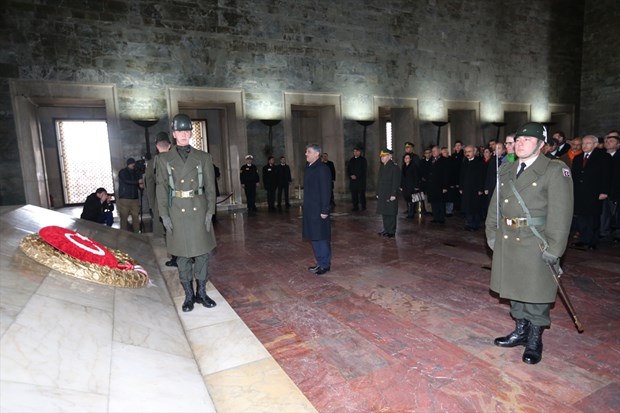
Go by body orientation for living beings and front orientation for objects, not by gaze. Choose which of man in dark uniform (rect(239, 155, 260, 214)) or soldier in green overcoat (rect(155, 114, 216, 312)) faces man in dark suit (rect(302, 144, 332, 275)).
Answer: man in dark uniform (rect(239, 155, 260, 214))

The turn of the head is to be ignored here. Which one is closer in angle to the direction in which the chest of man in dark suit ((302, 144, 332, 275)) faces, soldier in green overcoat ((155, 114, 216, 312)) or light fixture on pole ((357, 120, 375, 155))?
the soldier in green overcoat

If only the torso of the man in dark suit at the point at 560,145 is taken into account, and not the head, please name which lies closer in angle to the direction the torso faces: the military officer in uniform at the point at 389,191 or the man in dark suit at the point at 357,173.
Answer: the military officer in uniform

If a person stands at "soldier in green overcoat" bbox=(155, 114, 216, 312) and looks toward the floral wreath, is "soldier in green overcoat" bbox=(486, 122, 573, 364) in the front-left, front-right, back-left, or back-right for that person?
back-left

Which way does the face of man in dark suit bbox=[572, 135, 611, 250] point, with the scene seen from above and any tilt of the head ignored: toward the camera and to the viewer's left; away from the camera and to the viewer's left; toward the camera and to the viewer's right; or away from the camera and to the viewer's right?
toward the camera and to the viewer's left

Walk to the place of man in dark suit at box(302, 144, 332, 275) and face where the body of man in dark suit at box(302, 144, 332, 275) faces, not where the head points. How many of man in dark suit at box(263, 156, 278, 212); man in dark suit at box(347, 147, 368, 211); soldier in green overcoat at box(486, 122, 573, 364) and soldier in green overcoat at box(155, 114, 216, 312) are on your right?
2

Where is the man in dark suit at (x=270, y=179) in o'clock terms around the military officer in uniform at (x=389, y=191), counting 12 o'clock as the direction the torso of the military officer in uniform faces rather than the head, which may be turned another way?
The man in dark suit is roughly at 3 o'clock from the military officer in uniform.

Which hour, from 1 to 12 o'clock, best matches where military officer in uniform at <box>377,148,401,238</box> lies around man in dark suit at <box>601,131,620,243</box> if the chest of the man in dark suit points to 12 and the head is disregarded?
The military officer in uniform is roughly at 1 o'clock from the man in dark suit.

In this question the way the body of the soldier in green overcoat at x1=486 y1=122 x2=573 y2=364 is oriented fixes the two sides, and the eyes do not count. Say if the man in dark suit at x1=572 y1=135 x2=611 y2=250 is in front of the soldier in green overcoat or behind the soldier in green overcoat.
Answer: behind

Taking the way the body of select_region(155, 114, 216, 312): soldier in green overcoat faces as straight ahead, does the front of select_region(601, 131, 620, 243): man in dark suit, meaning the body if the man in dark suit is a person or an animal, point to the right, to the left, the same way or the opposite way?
to the right

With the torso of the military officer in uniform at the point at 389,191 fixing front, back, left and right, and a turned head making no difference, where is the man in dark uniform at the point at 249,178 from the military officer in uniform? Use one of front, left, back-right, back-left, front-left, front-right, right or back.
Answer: right

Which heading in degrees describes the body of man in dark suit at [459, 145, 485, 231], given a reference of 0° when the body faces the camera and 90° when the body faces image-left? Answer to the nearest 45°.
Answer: approximately 45°

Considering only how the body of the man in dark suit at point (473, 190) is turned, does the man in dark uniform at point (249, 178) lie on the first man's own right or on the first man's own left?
on the first man's own right

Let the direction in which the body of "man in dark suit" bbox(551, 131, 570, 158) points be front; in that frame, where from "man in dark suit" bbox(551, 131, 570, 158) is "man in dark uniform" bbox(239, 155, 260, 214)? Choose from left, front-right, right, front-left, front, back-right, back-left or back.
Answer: front-right

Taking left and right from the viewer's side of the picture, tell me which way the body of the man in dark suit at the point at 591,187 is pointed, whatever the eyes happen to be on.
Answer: facing the viewer and to the left of the viewer

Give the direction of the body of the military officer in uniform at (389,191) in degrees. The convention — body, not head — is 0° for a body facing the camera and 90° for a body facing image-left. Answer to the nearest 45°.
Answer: approximately 45°

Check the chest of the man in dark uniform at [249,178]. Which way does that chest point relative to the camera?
toward the camera
